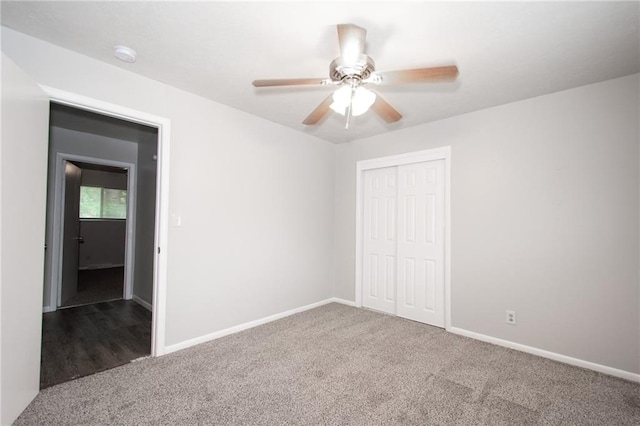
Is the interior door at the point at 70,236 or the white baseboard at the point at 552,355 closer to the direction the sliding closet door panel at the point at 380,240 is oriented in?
the interior door

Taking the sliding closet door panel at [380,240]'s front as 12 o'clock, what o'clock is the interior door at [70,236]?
The interior door is roughly at 1 o'clock from the sliding closet door panel.

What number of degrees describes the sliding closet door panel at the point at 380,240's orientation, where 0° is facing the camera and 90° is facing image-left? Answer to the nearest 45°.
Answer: approximately 45°

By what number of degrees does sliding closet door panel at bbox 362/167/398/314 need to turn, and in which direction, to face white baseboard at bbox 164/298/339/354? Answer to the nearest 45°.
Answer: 0° — it already faces it

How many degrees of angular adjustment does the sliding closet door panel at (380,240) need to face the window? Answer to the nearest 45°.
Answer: approximately 45° to its right
